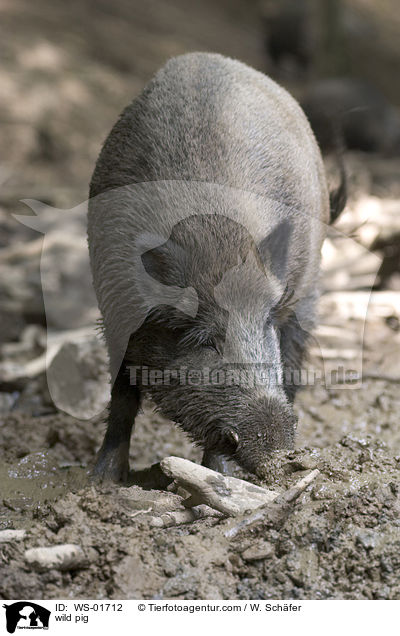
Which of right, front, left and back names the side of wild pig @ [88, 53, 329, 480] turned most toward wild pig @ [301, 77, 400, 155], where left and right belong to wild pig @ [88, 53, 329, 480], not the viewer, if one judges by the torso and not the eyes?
back

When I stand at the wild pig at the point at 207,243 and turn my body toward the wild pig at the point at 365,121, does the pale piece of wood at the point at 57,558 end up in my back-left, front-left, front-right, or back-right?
back-left

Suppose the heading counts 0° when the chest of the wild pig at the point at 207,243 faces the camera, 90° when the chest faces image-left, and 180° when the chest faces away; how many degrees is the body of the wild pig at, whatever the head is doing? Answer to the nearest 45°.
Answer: approximately 0°
